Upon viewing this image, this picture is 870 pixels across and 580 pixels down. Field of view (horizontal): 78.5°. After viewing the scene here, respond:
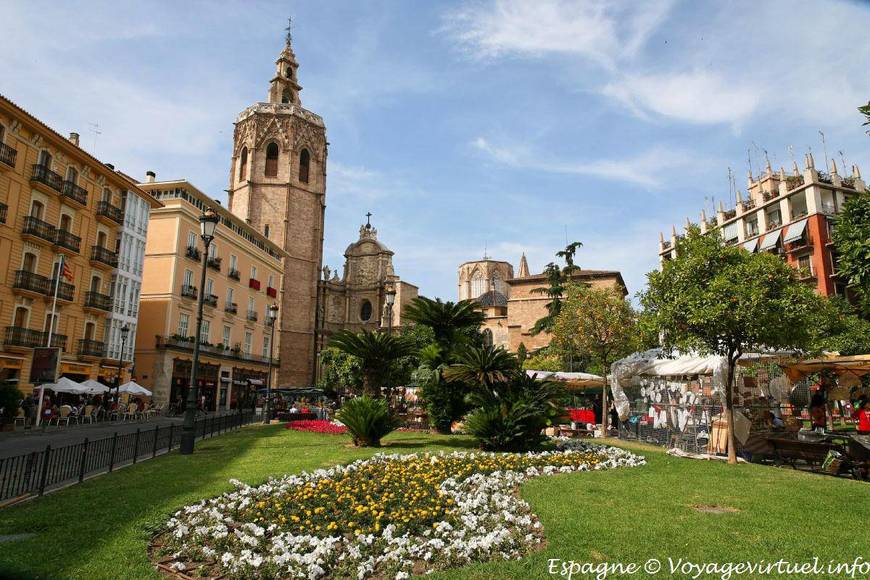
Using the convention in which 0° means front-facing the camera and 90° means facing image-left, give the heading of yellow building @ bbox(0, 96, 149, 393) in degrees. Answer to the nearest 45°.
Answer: approximately 315°

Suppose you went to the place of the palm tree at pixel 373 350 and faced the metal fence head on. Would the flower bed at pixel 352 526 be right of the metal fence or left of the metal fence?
left

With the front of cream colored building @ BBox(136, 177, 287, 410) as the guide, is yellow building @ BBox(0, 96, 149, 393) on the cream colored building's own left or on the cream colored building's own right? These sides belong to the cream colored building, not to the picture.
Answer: on the cream colored building's own right

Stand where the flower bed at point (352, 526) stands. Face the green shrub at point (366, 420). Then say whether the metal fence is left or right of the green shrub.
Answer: left
